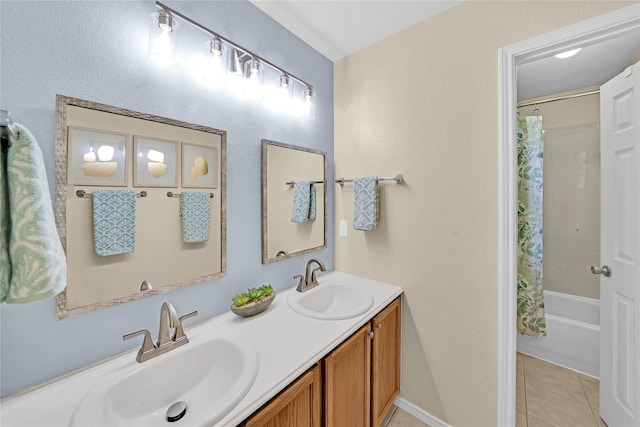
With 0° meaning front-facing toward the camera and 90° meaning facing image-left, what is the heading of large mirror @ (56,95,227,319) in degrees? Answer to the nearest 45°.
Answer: approximately 315°

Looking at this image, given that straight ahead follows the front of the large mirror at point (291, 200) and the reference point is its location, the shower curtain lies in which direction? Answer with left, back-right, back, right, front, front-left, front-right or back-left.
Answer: front-left

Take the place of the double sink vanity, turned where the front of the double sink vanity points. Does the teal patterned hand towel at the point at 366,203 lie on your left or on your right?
on your left

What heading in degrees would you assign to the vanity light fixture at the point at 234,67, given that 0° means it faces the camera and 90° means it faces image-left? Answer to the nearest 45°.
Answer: approximately 315°

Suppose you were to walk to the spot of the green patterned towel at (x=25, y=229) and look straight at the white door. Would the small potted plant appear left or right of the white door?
left
